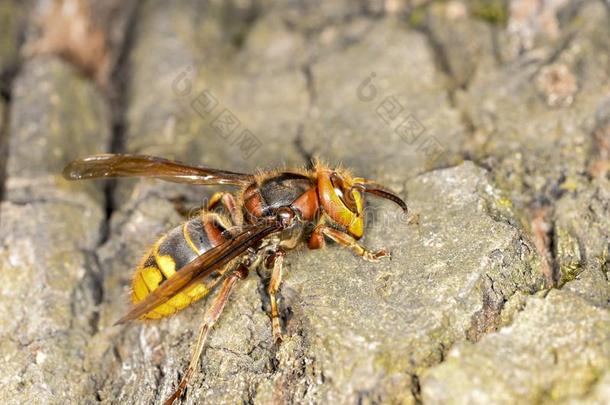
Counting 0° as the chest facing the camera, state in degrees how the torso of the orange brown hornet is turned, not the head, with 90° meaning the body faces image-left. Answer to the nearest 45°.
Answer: approximately 270°
